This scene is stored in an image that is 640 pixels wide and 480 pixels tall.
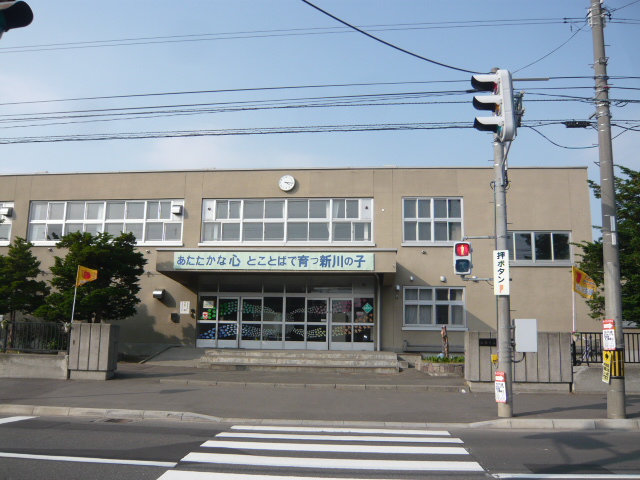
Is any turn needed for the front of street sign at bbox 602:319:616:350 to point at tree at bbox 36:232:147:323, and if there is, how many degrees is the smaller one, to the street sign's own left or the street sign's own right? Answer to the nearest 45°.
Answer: approximately 90° to the street sign's own right

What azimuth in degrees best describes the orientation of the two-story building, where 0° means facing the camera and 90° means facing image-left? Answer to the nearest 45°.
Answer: approximately 0°

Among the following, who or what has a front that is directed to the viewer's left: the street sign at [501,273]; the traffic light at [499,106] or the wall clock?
the traffic light

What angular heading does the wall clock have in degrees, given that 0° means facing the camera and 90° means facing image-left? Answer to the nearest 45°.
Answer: approximately 0°

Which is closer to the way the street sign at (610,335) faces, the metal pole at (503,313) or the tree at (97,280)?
the metal pole

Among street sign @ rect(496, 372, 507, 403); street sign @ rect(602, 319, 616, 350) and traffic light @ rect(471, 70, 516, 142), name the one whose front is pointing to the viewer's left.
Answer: the traffic light

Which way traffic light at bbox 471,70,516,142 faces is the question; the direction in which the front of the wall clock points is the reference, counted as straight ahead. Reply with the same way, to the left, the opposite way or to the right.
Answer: to the right
